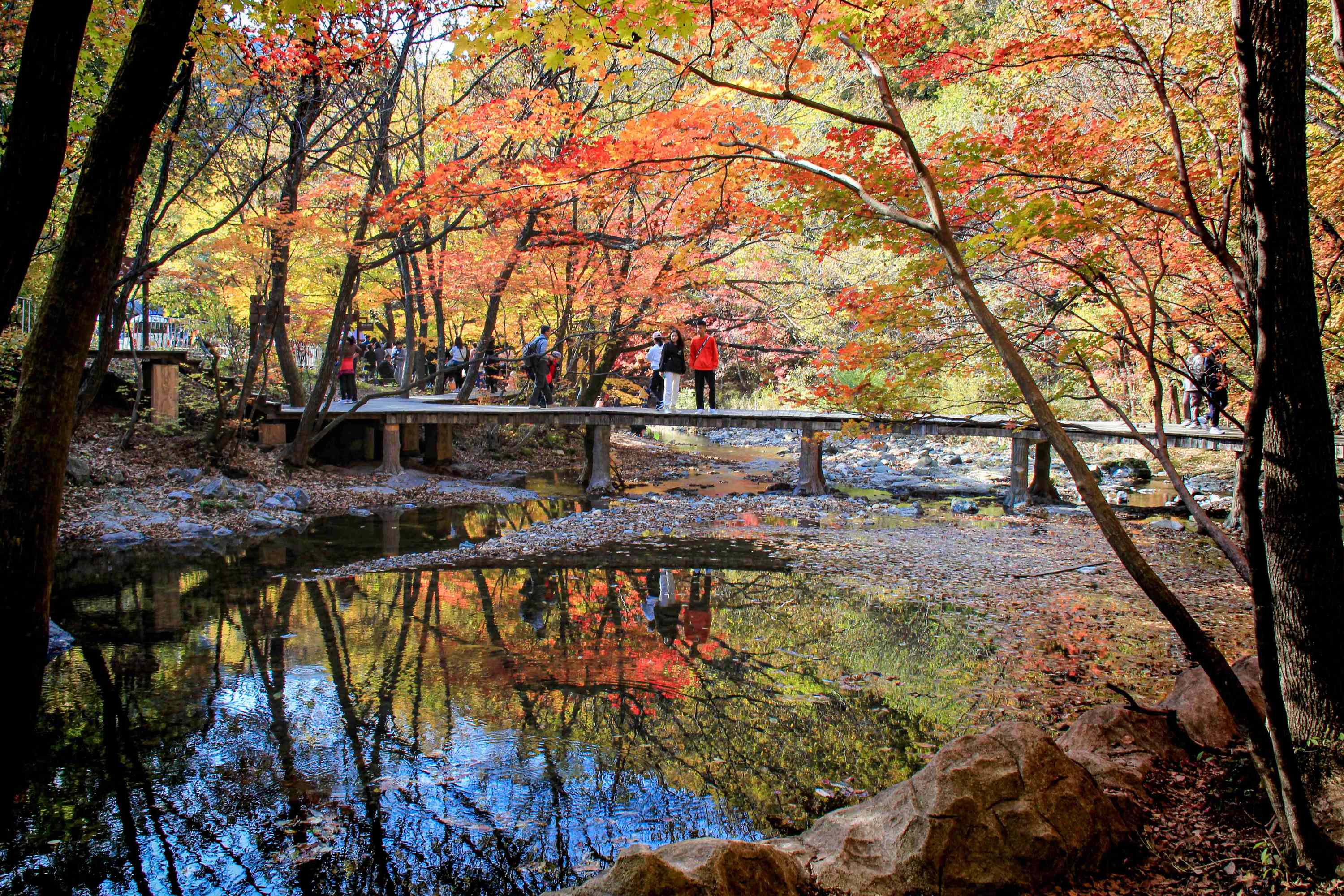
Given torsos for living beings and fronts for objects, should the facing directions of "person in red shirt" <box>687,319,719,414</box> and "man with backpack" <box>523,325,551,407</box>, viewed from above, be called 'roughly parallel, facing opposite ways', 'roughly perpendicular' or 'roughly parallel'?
roughly perpendicular

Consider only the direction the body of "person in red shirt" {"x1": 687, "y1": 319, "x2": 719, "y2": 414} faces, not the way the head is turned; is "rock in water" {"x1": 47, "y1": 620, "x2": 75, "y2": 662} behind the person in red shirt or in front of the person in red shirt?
in front

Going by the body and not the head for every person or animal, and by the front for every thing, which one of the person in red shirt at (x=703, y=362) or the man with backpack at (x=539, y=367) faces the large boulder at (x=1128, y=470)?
the man with backpack

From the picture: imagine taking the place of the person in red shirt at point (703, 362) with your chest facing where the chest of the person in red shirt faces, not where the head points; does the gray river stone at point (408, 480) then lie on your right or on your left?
on your right

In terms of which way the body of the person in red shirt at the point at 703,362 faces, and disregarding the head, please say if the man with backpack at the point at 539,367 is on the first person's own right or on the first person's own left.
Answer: on the first person's own right

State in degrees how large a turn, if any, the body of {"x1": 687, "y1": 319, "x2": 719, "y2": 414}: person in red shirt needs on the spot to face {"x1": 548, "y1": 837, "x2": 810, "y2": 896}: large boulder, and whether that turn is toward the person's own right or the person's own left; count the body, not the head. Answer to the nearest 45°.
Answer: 0° — they already face it

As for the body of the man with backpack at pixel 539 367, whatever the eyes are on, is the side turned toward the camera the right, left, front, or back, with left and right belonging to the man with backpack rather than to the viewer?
right
